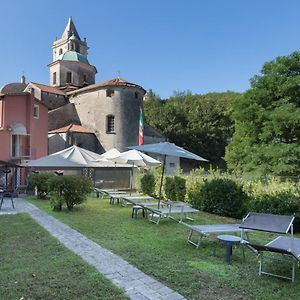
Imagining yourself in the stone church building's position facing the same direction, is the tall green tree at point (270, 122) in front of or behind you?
behind
